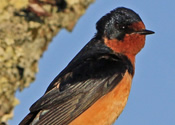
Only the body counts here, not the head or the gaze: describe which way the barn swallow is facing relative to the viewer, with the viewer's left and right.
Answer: facing to the right of the viewer
